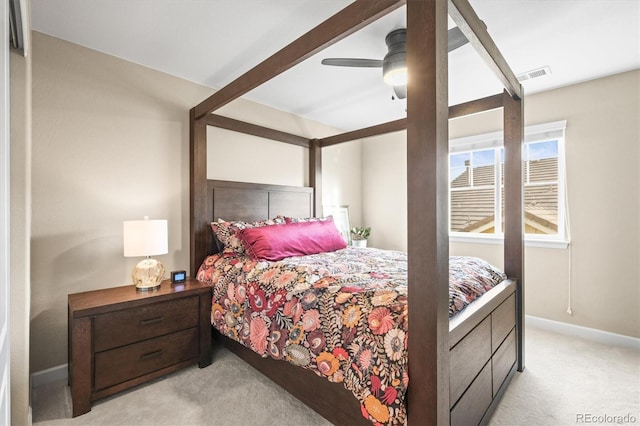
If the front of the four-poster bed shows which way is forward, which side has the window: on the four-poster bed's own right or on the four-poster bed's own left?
on the four-poster bed's own left

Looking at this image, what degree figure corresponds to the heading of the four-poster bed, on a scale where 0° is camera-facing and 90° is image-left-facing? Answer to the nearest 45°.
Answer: approximately 315°

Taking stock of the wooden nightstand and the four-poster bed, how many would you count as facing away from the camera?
0

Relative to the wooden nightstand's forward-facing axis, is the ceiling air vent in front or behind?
in front

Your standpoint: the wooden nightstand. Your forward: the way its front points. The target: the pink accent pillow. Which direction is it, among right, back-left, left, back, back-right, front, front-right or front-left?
front-left

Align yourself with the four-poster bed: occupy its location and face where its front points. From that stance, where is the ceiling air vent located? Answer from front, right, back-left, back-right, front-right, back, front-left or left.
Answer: left

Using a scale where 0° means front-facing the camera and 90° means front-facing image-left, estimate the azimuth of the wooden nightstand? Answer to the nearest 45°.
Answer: approximately 315°
